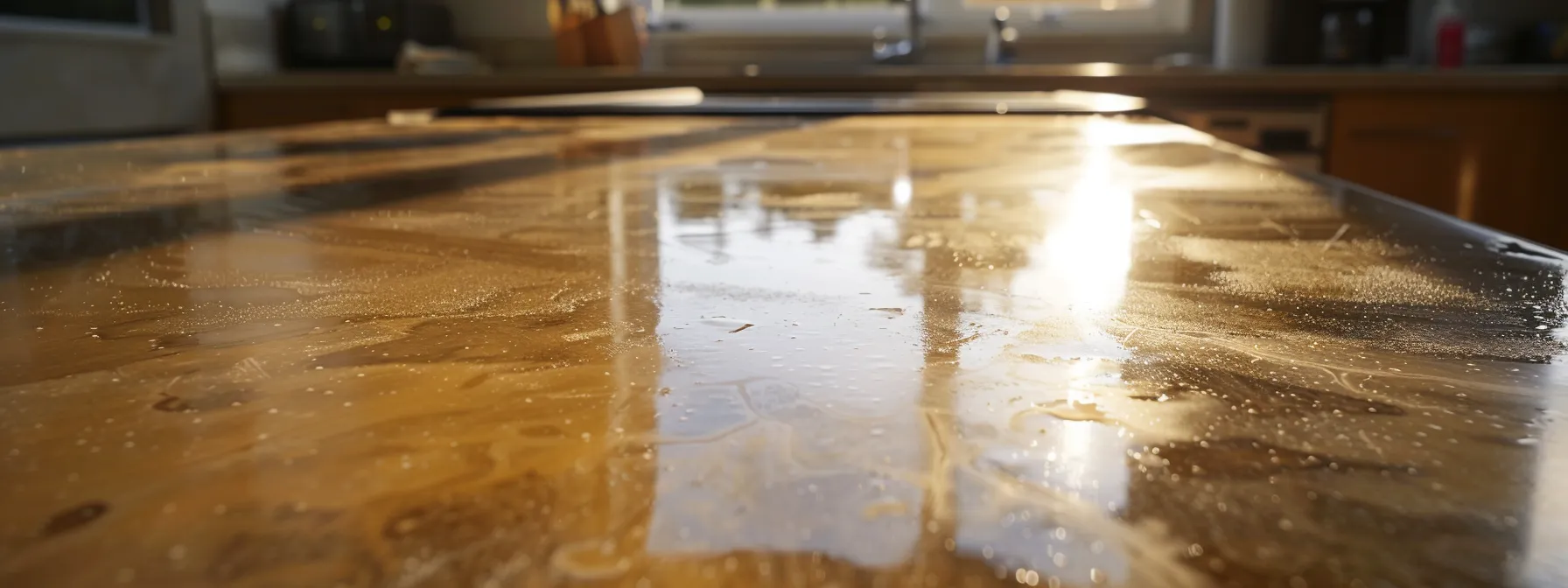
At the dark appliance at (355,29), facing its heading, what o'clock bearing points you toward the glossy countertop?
The glossy countertop is roughly at 12 o'clock from the dark appliance.

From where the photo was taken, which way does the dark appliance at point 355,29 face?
toward the camera

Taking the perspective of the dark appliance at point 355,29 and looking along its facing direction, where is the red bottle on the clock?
The red bottle is roughly at 10 o'clock from the dark appliance.

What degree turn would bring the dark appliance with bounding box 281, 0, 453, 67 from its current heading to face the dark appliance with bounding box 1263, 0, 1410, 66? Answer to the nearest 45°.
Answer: approximately 90° to its left

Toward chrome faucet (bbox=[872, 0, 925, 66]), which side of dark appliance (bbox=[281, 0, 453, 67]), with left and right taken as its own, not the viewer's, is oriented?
left

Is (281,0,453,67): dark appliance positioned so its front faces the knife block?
no

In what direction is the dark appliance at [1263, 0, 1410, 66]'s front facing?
toward the camera

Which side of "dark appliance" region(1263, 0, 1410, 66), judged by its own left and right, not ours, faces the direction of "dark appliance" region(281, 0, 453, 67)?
right

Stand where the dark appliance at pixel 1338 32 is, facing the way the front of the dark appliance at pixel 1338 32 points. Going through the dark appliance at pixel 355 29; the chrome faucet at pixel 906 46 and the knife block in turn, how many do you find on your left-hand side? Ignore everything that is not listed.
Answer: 0

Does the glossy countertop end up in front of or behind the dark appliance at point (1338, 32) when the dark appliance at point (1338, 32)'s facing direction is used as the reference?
in front

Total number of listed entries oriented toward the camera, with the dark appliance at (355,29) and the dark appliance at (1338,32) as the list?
2

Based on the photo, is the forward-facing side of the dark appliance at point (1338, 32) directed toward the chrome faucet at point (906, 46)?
no

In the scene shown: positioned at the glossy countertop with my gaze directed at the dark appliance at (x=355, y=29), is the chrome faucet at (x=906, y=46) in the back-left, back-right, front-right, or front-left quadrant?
front-right
